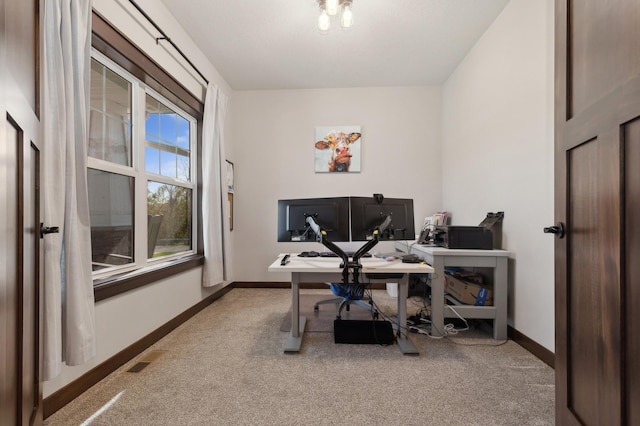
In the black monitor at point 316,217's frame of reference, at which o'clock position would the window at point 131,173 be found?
The window is roughly at 9 o'clock from the black monitor.

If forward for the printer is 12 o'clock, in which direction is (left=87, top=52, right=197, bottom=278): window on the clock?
The window is roughly at 11 o'clock from the printer.

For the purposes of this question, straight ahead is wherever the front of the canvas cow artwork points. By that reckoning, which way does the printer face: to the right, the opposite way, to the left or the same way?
to the right

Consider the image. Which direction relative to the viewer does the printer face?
to the viewer's left

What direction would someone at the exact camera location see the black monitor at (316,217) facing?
facing away from the viewer

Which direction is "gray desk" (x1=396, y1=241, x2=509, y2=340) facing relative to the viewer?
to the viewer's left

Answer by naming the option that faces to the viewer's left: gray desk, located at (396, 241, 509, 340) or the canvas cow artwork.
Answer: the gray desk
